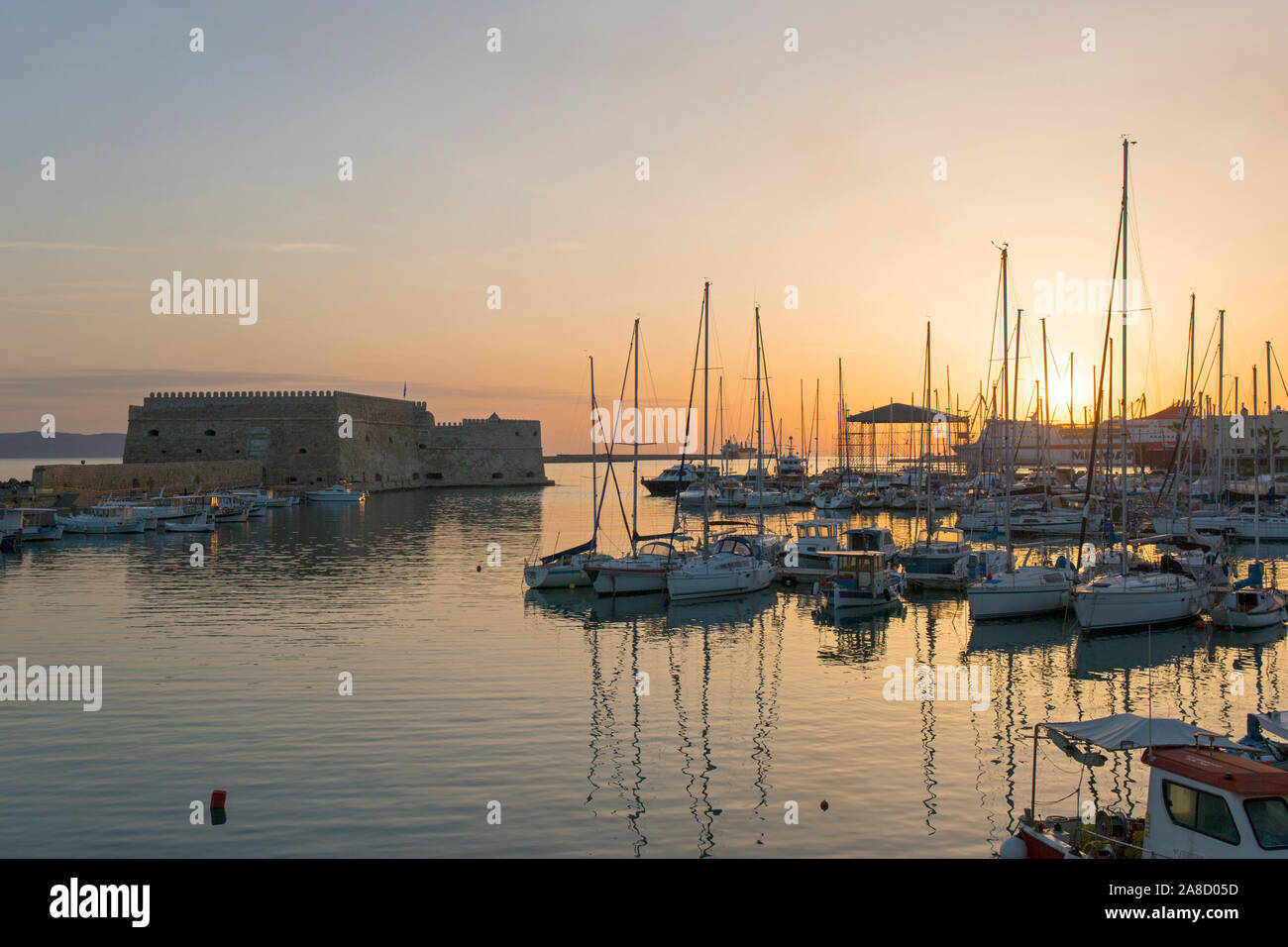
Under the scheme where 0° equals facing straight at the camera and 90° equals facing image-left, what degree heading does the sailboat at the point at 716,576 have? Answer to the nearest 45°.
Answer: approximately 45°

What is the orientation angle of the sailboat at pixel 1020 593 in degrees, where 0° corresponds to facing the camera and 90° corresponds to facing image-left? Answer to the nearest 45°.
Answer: approximately 45°

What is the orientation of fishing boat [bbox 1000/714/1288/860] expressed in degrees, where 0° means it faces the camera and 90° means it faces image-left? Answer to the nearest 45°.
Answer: approximately 315°

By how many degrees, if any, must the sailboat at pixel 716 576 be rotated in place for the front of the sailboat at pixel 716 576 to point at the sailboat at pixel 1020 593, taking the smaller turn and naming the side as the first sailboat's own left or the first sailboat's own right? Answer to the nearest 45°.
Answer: approximately 90° to the first sailboat's own left

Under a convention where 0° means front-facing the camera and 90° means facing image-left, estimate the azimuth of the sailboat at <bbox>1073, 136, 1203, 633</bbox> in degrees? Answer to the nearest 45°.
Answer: approximately 45°

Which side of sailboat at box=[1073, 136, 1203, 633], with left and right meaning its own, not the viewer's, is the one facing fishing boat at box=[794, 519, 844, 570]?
right

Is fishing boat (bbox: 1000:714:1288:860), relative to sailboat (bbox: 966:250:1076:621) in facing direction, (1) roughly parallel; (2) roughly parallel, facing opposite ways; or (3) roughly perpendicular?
roughly perpendicular
